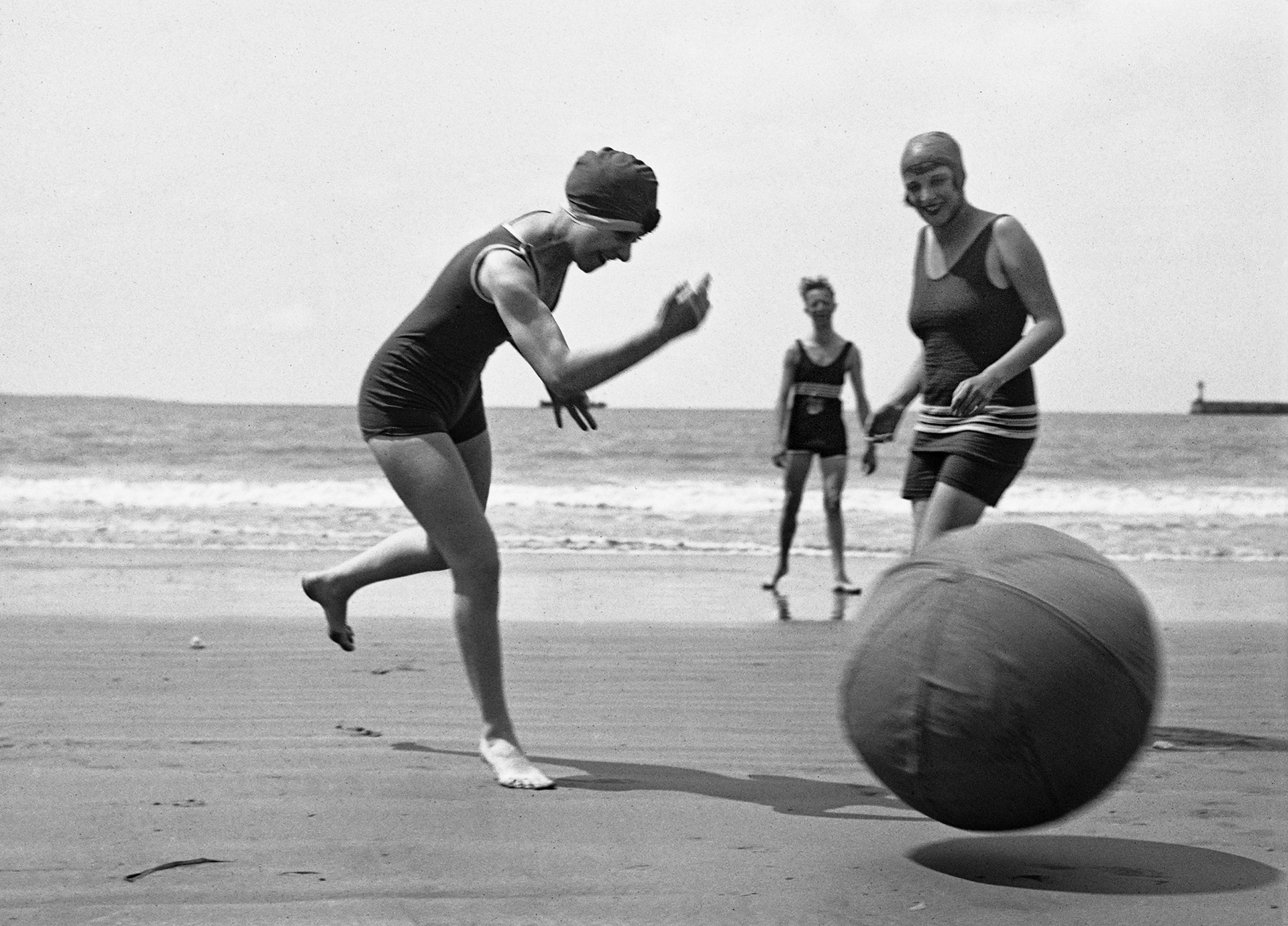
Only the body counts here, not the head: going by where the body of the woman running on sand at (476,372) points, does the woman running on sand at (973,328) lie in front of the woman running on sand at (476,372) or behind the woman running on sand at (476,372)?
in front

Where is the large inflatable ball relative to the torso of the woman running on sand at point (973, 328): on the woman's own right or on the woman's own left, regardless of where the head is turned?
on the woman's own left

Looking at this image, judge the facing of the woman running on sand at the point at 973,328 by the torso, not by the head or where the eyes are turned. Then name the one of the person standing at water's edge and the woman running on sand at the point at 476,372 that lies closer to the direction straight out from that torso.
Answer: the woman running on sand

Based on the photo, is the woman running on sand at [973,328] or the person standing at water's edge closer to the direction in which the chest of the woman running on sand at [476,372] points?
the woman running on sand

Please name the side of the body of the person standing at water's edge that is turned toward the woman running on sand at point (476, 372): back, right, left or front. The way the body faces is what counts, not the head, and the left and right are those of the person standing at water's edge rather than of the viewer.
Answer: front

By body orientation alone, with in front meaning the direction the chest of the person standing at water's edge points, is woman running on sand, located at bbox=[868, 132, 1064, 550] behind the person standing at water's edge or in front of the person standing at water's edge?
in front

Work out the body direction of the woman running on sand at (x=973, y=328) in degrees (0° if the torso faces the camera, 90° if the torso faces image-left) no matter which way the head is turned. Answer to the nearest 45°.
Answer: approximately 45°

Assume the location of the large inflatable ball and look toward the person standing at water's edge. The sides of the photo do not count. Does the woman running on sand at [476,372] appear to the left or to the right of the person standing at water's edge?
left

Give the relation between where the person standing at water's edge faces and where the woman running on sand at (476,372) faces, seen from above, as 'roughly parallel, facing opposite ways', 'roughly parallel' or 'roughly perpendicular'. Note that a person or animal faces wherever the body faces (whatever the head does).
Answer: roughly perpendicular

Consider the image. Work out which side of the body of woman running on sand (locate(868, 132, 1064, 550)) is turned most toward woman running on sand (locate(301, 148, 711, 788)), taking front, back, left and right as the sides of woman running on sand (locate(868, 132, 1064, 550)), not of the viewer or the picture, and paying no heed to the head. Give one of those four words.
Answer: front

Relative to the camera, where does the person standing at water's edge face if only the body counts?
toward the camera

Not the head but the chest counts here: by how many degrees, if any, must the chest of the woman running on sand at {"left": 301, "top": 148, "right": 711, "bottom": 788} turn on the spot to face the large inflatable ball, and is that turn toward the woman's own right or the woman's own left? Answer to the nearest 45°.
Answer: approximately 45° to the woman's own right

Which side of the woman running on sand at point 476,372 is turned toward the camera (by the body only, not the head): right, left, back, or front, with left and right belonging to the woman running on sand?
right

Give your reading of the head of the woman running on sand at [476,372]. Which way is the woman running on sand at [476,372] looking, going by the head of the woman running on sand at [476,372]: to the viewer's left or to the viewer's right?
to the viewer's right

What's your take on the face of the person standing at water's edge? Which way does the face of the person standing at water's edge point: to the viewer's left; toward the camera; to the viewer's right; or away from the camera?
toward the camera
